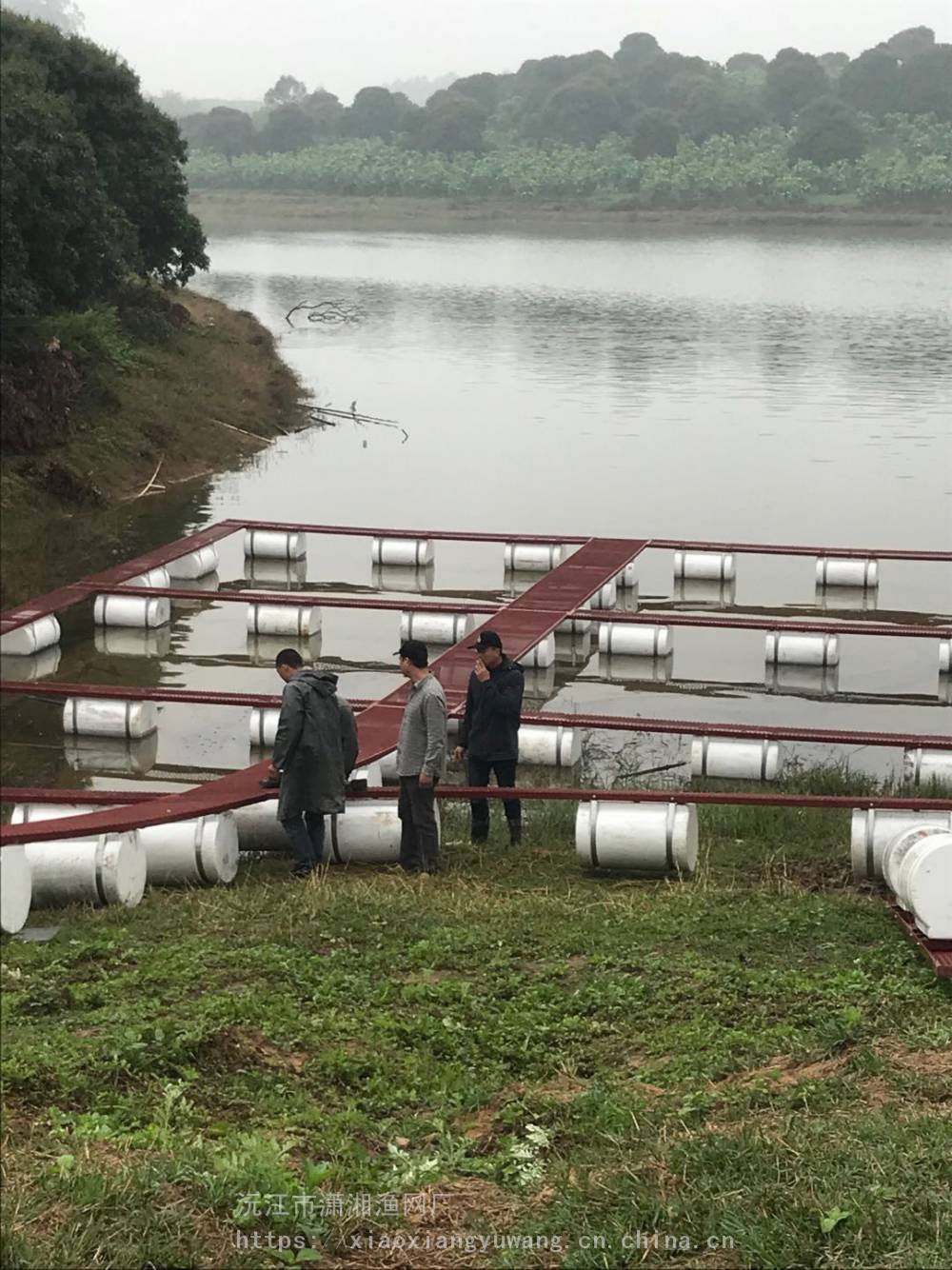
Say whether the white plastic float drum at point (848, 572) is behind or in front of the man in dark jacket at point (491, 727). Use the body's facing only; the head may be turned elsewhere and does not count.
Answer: behind

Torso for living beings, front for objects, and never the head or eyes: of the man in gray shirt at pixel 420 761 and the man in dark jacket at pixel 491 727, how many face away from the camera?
0

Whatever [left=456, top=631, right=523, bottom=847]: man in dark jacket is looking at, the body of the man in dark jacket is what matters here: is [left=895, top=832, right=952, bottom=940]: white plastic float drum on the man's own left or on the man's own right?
on the man's own left

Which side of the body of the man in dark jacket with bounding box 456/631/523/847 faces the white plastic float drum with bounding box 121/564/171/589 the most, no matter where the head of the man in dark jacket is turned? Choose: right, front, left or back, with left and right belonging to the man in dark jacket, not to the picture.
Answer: right

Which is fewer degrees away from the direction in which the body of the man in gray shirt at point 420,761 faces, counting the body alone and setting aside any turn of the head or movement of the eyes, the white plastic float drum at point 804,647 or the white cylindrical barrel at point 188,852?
the white cylindrical barrel

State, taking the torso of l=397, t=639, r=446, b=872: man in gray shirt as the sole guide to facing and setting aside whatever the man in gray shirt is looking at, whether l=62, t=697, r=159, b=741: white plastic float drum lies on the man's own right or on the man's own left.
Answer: on the man's own right

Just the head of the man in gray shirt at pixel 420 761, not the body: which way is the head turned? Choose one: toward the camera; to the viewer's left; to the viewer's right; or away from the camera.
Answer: to the viewer's left

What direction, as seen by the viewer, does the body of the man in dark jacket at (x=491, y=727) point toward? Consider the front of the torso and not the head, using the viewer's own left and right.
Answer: facing the viewer and to the left of the viewer

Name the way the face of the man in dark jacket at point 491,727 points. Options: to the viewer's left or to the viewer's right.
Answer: to the viewer's left

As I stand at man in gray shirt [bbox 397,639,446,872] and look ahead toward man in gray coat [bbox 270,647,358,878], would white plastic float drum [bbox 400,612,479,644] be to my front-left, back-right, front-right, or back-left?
back-right

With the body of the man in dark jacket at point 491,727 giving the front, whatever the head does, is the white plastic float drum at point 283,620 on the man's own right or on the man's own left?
on the man's own right

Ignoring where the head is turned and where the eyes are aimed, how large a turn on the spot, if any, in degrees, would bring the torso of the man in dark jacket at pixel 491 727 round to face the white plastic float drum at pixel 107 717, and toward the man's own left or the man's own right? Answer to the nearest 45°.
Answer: approximately 90° to the man's own right
